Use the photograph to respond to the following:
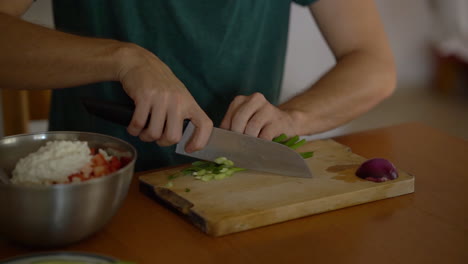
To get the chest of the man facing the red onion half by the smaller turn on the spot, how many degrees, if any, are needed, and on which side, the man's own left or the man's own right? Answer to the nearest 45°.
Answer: approximately 45° to the man's own left

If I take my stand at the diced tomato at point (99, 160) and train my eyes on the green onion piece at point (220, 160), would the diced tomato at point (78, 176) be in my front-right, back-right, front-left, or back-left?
back-right

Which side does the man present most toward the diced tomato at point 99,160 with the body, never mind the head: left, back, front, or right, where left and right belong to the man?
front

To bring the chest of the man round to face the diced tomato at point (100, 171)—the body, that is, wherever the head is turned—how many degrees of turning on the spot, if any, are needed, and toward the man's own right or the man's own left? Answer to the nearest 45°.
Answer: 0° — they already face it

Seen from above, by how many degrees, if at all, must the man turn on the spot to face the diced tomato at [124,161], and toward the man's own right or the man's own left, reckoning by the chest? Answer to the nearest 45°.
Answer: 0° — they already face it

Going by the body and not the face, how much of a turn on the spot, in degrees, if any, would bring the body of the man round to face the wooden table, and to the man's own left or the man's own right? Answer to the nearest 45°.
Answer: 0° — they already face it

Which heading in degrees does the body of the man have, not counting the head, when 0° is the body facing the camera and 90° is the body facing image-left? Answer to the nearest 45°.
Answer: approximately 0°

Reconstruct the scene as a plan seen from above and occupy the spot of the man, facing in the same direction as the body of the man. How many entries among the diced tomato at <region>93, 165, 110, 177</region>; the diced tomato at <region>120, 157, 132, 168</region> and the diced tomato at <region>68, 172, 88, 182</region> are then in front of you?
3

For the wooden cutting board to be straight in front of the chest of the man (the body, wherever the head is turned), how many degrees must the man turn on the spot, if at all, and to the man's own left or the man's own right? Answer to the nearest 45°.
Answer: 0° — they already face it

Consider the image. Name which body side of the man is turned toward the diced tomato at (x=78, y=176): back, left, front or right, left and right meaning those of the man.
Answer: front

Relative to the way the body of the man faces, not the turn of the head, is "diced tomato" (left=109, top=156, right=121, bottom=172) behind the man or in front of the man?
in front
